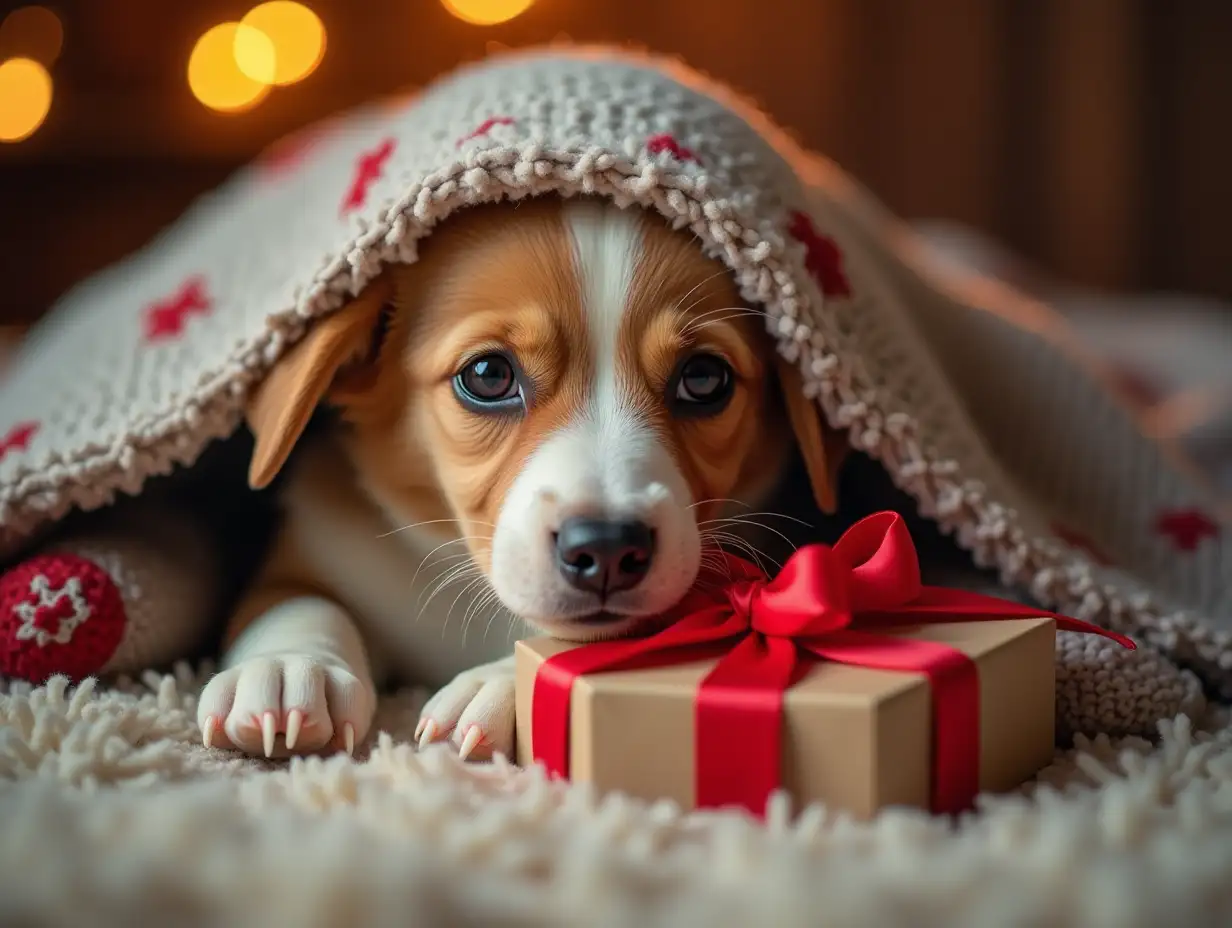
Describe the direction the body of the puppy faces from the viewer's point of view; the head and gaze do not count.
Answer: toward the camera
